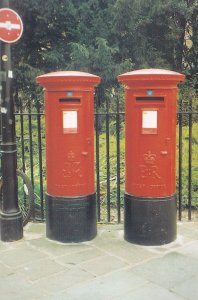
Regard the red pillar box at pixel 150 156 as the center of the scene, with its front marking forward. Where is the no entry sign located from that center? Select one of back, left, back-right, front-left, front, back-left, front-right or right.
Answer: right

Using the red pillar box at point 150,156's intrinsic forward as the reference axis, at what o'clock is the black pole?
The black pole is roughly at 3 o'clock from the red pillar box.

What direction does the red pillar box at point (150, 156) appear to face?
toward the camera

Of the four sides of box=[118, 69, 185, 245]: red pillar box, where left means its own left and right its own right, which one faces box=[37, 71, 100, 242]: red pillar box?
right

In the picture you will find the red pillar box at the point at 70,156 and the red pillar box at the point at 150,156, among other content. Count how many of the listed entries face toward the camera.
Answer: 2

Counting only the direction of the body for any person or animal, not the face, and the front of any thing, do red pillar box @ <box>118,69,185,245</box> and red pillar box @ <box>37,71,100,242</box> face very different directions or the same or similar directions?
same or similar directions

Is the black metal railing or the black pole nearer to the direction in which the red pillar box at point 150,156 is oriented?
the black pole

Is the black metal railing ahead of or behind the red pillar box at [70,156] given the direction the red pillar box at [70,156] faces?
behind

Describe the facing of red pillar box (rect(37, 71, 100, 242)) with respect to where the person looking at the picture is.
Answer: facing the viewer

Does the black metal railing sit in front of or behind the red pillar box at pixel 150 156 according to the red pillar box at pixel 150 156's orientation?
behind
